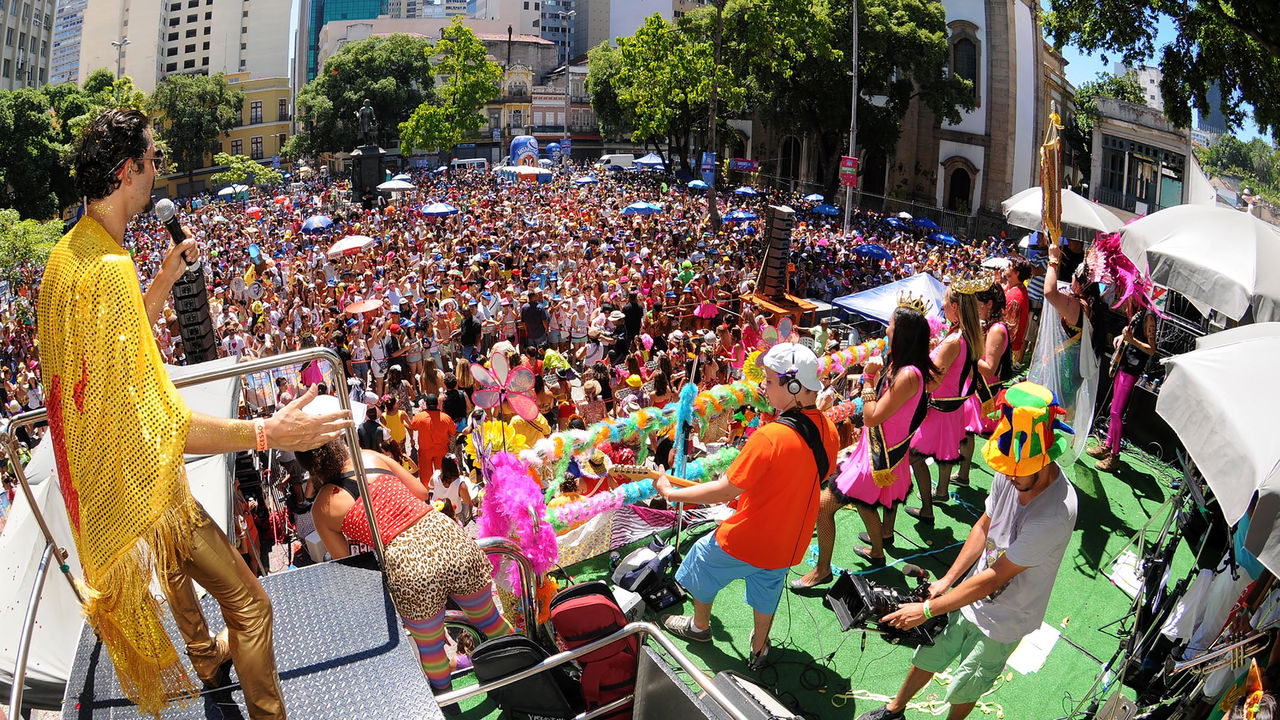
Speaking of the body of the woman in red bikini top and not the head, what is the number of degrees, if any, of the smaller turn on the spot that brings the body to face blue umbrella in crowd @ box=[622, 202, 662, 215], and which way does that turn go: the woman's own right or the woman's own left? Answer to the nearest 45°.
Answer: approximately 45° to the woman's own right

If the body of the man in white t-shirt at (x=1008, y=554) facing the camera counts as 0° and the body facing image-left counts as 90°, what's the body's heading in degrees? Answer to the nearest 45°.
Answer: approximately 45°

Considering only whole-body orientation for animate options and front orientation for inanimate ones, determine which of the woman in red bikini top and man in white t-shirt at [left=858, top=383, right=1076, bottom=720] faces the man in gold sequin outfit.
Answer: the man in white t-shirt

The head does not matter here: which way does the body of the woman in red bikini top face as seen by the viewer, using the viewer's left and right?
facing away from the viewer and to the left of the viewer

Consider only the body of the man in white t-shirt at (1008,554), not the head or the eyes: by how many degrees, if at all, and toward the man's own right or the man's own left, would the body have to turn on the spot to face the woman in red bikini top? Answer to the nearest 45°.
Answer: approximately 45° to the man's own right

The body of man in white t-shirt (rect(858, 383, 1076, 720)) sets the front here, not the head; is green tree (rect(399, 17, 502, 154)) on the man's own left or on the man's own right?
on the man's own right

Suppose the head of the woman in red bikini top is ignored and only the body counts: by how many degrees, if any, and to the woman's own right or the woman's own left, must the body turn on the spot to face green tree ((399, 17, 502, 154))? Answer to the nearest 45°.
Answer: approximately 45° to the woman's own right

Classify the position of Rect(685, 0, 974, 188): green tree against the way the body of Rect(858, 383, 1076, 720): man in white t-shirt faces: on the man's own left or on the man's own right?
on the man's own right

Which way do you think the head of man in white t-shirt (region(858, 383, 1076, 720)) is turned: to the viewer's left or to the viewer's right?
to the viewer's left
